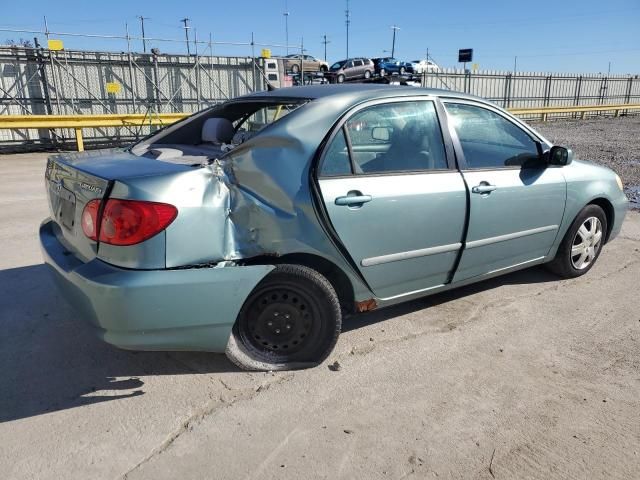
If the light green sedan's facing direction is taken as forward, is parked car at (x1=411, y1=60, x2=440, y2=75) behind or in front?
in front

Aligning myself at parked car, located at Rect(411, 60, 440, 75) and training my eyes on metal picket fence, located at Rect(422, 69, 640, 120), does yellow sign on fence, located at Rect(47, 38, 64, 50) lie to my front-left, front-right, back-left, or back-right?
front-right

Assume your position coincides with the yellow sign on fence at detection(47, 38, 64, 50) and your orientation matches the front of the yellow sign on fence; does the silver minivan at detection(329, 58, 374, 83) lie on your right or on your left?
on your left

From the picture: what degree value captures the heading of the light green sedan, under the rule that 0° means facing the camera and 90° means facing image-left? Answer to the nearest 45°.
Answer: approximately 225°

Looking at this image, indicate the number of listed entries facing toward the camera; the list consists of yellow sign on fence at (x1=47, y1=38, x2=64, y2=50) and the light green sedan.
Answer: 1

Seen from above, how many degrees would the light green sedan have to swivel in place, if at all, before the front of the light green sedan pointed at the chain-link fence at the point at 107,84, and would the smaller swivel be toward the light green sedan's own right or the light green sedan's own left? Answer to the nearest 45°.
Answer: approximately 90° to the light green sedan's own left

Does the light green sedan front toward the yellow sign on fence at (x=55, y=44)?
no

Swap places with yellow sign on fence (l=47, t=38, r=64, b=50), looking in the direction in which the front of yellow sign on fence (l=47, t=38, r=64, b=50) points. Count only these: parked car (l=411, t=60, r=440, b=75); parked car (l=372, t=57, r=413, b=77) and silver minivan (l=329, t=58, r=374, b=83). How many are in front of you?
0

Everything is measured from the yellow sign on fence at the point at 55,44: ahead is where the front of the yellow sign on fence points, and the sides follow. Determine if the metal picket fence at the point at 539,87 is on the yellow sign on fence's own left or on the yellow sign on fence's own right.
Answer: on the yellow sign on fence's own left

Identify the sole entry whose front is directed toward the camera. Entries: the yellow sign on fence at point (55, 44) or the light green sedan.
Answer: the yellow sign on fence

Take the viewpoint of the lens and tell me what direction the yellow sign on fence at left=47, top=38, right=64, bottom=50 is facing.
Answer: facing the viewer

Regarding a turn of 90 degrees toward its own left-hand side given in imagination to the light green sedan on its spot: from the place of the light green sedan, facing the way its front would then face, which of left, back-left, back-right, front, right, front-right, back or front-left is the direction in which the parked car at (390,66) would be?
front-right

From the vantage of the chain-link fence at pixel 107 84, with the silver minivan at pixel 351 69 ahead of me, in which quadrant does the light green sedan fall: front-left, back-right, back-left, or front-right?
back-right

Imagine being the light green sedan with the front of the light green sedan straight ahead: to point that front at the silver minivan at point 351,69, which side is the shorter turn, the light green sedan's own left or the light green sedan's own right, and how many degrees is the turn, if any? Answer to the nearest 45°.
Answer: approximately 45° to the light green sedan's own left

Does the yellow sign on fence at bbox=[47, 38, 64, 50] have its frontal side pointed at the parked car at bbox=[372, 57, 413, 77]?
no
